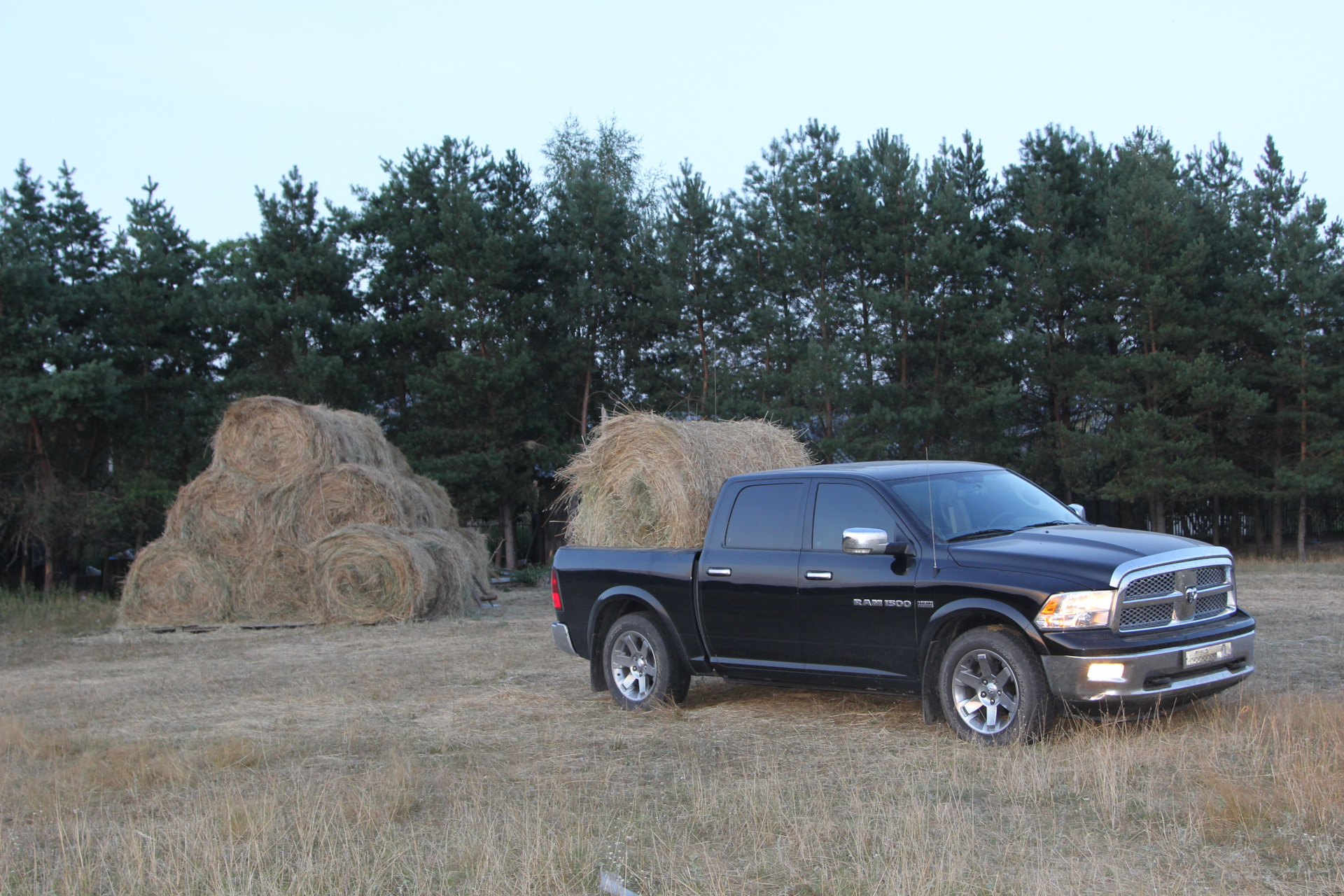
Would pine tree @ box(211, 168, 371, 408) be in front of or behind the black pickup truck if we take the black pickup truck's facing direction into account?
behind

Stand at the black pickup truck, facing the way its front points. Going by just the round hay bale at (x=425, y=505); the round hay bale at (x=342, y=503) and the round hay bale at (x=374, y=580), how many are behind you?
3

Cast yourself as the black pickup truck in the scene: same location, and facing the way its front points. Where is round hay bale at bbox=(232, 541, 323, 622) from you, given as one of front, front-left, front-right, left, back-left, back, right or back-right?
back

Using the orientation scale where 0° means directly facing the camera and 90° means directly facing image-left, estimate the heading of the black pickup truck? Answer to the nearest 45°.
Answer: approximately 315°

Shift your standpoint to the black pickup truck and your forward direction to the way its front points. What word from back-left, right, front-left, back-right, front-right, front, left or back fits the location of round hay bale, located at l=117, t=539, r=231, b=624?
back

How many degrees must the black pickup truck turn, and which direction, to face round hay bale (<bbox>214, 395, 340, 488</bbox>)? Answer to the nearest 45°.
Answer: approximately 180°

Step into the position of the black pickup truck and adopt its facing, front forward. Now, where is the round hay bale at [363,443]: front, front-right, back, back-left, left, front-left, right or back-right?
back

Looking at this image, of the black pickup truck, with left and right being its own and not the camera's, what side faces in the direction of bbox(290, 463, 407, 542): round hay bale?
back

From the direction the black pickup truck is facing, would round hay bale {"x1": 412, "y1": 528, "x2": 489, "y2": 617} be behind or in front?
behind

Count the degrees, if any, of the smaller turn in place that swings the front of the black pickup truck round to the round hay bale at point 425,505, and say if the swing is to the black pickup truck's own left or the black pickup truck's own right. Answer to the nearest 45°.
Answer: approximately 180°

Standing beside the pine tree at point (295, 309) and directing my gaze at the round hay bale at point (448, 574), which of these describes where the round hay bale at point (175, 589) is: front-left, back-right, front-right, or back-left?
front-right

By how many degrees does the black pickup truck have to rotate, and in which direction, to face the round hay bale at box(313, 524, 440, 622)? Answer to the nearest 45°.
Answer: approximately 180°
